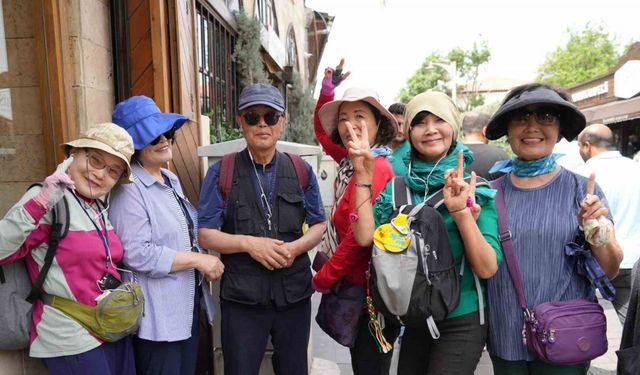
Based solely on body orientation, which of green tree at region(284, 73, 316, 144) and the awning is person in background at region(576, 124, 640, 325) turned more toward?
the green tree

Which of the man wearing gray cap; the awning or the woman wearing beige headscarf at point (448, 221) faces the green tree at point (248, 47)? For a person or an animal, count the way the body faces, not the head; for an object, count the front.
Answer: the awning

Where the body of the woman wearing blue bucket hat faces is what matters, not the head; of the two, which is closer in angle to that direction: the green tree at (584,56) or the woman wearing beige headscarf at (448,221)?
the woman wearing beige headscarf

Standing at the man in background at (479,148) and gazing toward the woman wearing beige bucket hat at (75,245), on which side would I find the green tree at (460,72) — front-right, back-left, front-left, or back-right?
back-right

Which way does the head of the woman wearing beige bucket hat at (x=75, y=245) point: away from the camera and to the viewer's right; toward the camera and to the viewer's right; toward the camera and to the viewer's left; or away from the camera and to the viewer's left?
toward the camera and to the viewer's right

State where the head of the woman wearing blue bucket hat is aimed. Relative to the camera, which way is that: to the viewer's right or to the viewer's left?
to the viewer's right

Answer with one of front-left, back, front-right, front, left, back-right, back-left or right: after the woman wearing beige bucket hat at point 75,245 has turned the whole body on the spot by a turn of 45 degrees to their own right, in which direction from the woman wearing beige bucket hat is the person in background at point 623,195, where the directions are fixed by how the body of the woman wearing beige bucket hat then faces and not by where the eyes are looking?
left

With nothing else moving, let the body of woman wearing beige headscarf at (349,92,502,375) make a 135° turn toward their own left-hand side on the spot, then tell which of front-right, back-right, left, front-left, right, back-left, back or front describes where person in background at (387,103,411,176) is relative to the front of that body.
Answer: front-left
